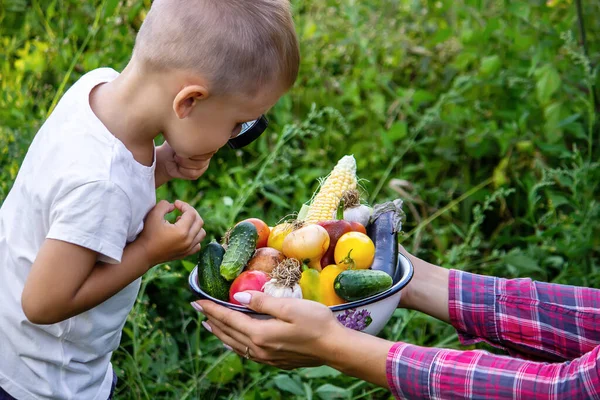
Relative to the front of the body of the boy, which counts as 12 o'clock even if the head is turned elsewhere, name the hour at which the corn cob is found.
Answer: The corn cob is roughly at 11 o'clock from the boy.

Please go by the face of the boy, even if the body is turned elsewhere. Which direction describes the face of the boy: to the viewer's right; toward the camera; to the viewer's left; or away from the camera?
to the viewer's right

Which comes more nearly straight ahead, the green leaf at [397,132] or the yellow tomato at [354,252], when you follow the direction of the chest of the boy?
the yellow tomato

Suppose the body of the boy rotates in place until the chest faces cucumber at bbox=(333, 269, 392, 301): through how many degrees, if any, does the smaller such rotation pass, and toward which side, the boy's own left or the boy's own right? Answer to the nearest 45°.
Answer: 0° — they already face it

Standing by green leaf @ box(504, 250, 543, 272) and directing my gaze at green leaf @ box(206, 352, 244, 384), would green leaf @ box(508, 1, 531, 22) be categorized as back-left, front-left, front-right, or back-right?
back-right

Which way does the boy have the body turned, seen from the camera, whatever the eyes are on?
to the viewer's right
